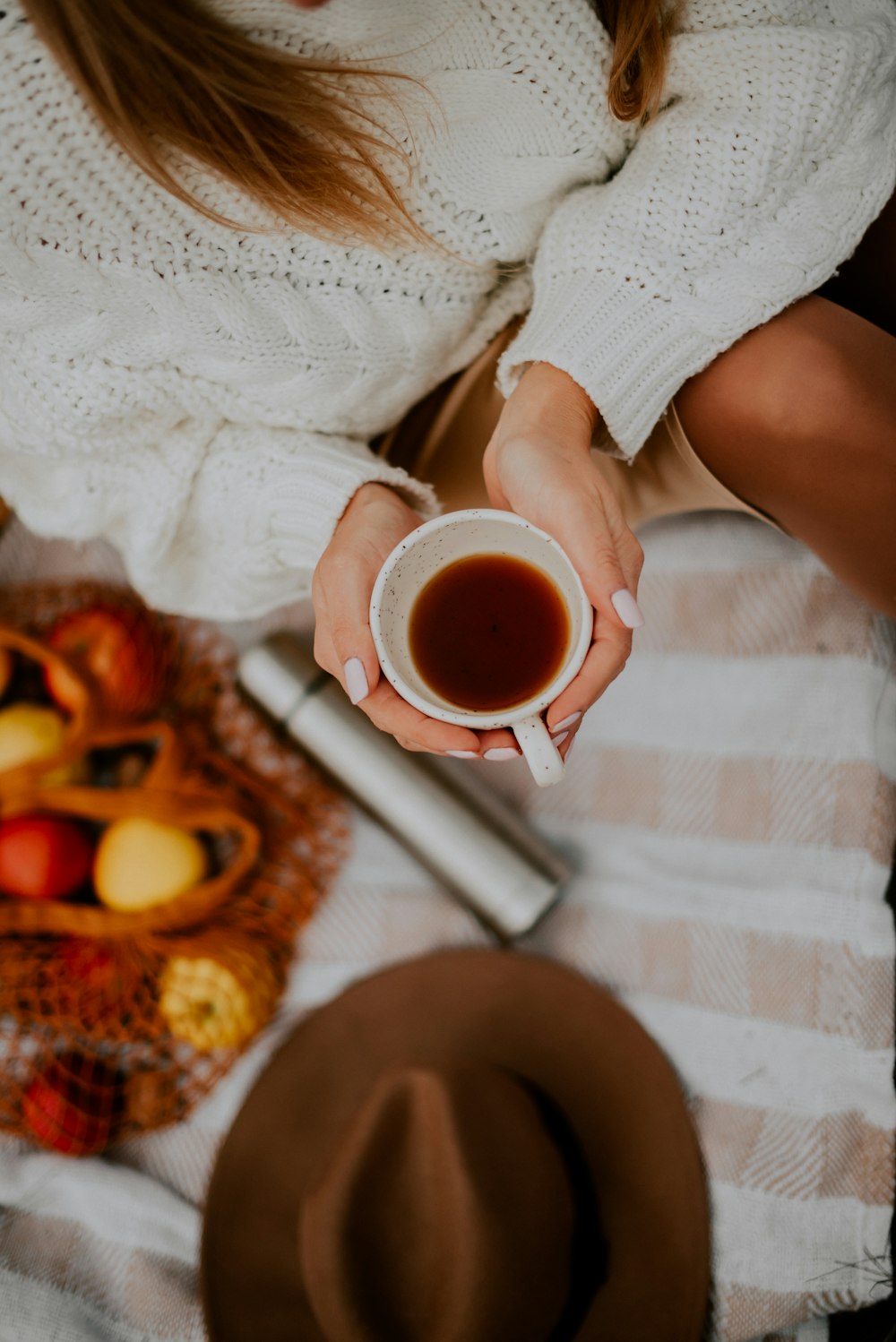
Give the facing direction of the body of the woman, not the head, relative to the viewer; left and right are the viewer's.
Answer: facing the viewer
